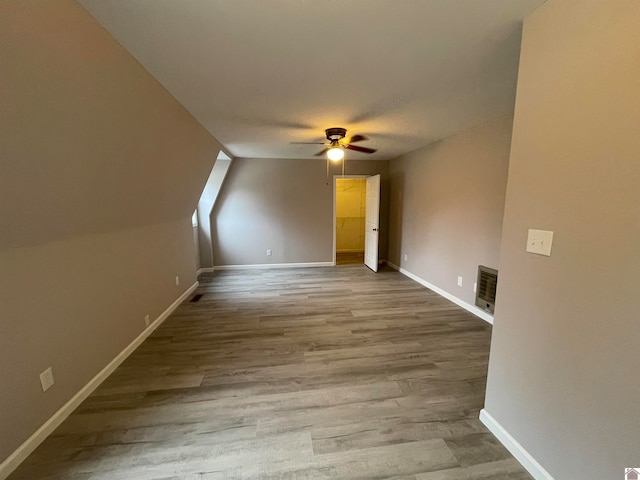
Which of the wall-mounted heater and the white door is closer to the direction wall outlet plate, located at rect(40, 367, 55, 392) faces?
the wall-mounted heater

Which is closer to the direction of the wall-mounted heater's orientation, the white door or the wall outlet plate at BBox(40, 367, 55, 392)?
the wall outlet plate

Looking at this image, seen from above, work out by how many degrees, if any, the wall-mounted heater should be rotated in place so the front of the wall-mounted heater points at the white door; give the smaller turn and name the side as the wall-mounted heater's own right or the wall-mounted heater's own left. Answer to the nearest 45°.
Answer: approximately 90° to the wall-mounted heater's own right

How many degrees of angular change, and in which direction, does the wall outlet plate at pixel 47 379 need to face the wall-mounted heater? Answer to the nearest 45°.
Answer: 0° — it already faces it

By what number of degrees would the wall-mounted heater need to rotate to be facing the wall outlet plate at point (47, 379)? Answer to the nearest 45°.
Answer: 0° — it already faces it

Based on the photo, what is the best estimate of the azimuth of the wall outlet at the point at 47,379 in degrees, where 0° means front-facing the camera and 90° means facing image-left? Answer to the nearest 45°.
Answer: approximately 315°

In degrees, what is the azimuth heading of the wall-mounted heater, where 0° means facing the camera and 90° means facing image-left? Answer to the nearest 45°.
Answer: approximately 45°

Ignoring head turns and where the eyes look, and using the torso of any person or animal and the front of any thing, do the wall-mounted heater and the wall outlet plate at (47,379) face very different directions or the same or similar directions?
very different directions
